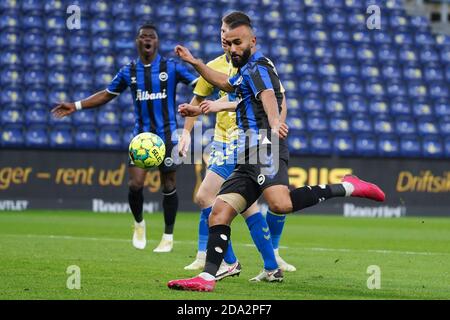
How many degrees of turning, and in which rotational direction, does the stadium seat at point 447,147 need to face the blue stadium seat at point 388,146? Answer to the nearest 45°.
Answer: approximately 45° to its right

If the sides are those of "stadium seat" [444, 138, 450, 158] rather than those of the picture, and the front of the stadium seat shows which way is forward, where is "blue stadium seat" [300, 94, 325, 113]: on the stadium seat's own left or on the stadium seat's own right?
on the stadium seat's own right

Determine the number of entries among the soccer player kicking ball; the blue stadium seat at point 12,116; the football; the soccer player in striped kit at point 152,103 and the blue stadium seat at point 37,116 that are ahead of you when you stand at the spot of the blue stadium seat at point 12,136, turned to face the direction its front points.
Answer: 3

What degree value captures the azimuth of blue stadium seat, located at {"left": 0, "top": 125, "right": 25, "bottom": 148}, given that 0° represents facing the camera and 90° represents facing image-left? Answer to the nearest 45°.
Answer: approximately 0°

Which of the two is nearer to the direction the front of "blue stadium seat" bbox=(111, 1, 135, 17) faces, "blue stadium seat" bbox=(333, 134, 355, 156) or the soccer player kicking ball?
the soccer player kicking ball
